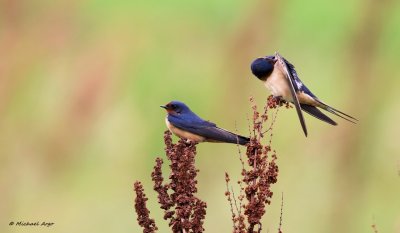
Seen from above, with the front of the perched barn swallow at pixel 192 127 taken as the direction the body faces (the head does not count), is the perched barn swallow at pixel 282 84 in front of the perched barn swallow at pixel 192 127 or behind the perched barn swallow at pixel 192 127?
behind

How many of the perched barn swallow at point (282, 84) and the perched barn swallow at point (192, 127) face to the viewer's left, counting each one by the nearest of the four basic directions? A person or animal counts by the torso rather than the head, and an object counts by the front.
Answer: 2

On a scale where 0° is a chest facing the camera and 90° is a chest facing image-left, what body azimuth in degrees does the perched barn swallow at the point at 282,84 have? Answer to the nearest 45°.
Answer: approximately 90°

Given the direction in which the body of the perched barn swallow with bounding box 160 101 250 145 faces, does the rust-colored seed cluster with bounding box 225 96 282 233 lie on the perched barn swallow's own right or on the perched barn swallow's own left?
on the perched barn swallow's own left

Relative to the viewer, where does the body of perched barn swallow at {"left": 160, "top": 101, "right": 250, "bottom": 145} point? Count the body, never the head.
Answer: to the viewer's left
